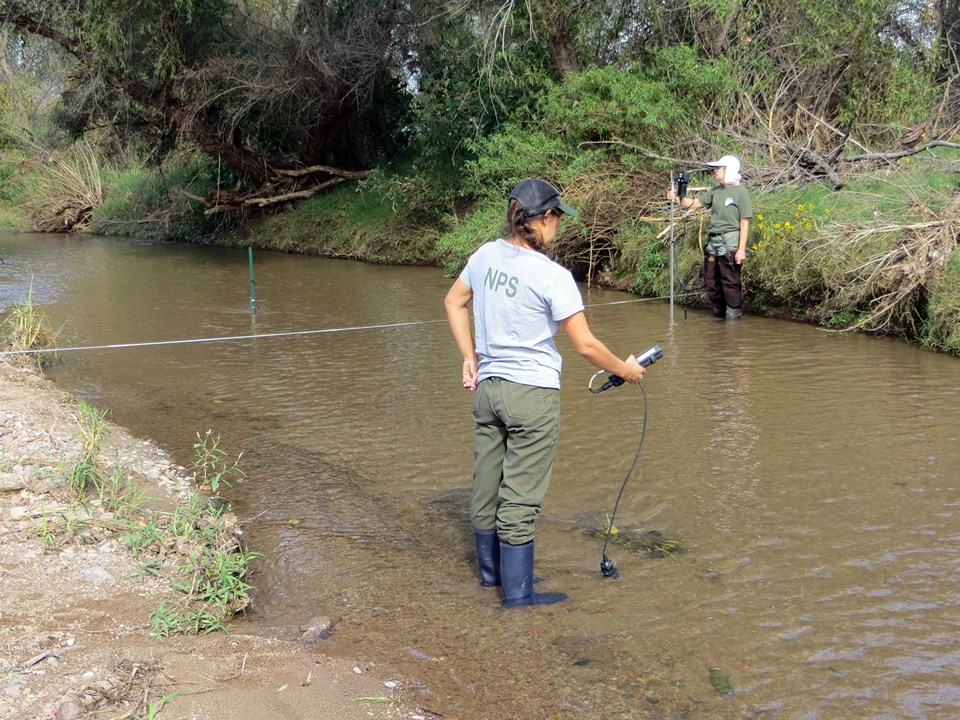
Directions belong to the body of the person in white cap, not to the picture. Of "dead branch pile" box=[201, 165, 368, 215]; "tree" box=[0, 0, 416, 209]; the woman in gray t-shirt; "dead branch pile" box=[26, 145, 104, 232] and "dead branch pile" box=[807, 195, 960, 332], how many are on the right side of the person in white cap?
3

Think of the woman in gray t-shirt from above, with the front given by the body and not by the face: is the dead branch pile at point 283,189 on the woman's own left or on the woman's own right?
on the woman's own left

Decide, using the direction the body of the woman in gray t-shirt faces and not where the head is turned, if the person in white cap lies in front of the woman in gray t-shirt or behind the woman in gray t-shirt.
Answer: in front

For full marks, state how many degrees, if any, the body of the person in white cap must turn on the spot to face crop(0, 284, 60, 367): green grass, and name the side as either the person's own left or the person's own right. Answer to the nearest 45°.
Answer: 0° — they already face it

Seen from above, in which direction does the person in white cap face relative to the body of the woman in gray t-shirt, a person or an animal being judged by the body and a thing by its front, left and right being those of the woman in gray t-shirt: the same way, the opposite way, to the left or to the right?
the opposite way

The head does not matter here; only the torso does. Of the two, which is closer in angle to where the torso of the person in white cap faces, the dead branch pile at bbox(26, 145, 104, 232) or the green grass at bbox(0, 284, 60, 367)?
the green grass

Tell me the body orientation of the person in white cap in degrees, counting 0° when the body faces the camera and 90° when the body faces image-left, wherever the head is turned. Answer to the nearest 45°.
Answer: approximately 45°

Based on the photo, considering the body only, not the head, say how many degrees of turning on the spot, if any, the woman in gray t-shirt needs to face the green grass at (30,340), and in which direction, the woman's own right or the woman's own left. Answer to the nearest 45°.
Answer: approximately 90° to the woman's own left

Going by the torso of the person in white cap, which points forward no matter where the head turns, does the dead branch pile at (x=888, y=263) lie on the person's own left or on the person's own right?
on the person's own left

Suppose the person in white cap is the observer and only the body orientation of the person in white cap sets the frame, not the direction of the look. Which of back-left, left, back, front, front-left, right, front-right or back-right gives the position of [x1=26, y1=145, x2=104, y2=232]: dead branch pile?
right

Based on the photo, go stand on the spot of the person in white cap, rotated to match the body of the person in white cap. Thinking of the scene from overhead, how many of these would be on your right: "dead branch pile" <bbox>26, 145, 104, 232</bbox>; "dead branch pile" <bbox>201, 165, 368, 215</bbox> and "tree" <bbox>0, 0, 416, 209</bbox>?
3

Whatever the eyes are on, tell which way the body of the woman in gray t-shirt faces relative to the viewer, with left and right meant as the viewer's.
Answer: facing away from the viewer and to the right of the viewer

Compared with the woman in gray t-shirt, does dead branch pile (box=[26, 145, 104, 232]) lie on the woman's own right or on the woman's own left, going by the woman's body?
on the woman's own left
